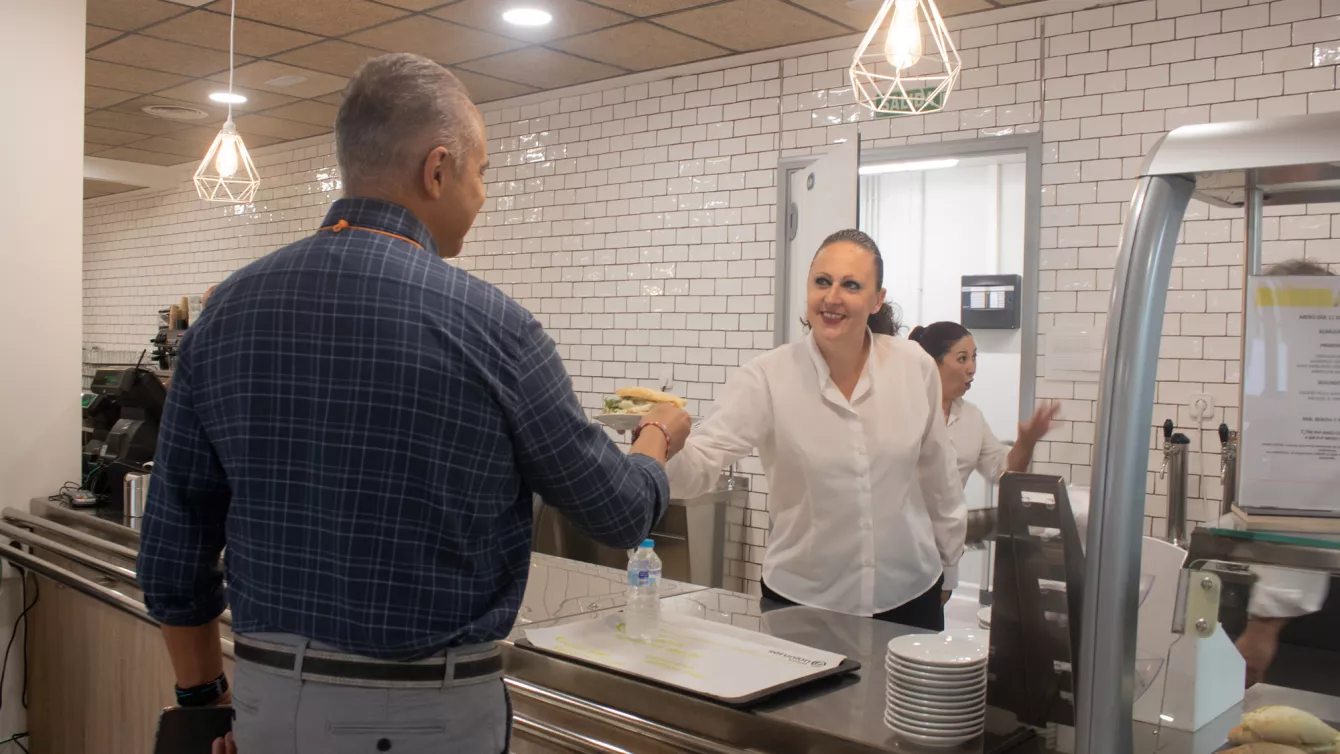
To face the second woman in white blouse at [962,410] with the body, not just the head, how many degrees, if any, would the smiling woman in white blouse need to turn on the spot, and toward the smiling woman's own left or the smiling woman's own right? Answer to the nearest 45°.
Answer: approximately 180°

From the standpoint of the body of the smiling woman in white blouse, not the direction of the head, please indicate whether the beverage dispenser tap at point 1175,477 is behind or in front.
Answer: behind

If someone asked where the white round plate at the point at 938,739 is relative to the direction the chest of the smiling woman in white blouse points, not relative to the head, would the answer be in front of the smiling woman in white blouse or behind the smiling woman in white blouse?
in front

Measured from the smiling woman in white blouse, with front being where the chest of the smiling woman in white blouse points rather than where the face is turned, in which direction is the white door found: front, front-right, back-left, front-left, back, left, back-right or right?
back

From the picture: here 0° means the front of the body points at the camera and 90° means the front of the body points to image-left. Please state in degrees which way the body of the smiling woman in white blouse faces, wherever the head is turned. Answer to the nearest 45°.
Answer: approximately 0°

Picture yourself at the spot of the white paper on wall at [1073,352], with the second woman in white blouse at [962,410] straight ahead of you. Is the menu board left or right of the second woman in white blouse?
left

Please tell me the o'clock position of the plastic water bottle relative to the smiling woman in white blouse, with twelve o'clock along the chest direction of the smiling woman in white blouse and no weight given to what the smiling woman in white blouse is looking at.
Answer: The plastic water bottle is roughly at 1 o'clock from the smiling woman in white blouse.

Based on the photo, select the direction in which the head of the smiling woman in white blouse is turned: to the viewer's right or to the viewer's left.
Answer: to the viewer's left

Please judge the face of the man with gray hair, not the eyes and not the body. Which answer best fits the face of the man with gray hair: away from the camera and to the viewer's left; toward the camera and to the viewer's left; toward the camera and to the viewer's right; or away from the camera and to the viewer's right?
away from the camera and to the viewer's right

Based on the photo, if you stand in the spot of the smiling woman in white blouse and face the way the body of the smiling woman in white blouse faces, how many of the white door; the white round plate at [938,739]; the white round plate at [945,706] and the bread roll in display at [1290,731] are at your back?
1

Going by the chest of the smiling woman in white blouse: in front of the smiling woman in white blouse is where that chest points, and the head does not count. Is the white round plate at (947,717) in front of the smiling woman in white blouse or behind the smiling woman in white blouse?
in front

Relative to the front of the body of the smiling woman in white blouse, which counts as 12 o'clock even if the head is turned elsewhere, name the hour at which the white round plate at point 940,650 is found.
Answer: The white round plate is roughly at 12 o'clock from the smiling woman in white blouse.

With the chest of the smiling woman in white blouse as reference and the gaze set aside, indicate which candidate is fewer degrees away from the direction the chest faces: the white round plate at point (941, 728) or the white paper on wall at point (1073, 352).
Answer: the white round plate
